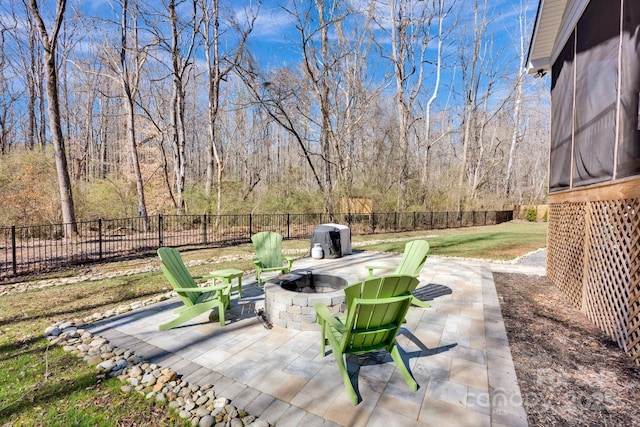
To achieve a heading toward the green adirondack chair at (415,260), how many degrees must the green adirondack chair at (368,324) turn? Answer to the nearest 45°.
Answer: approximately 45° to its right

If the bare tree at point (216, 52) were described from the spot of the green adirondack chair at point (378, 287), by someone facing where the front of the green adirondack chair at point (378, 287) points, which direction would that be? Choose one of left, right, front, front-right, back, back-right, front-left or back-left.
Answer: front

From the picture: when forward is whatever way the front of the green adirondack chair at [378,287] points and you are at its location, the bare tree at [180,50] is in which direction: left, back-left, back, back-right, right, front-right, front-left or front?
front

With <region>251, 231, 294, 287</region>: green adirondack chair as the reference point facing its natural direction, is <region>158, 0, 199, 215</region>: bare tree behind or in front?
behind

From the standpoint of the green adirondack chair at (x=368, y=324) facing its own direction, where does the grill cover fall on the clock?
The grill cover is roughly at 1 o'clock from the green adirondack chair.

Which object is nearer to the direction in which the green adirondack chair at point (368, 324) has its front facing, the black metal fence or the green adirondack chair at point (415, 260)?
the black metal fence

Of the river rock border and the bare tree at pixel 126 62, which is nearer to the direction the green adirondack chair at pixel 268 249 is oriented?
the river rock border

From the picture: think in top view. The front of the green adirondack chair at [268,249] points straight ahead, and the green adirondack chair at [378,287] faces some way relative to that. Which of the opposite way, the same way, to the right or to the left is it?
the opposite way
